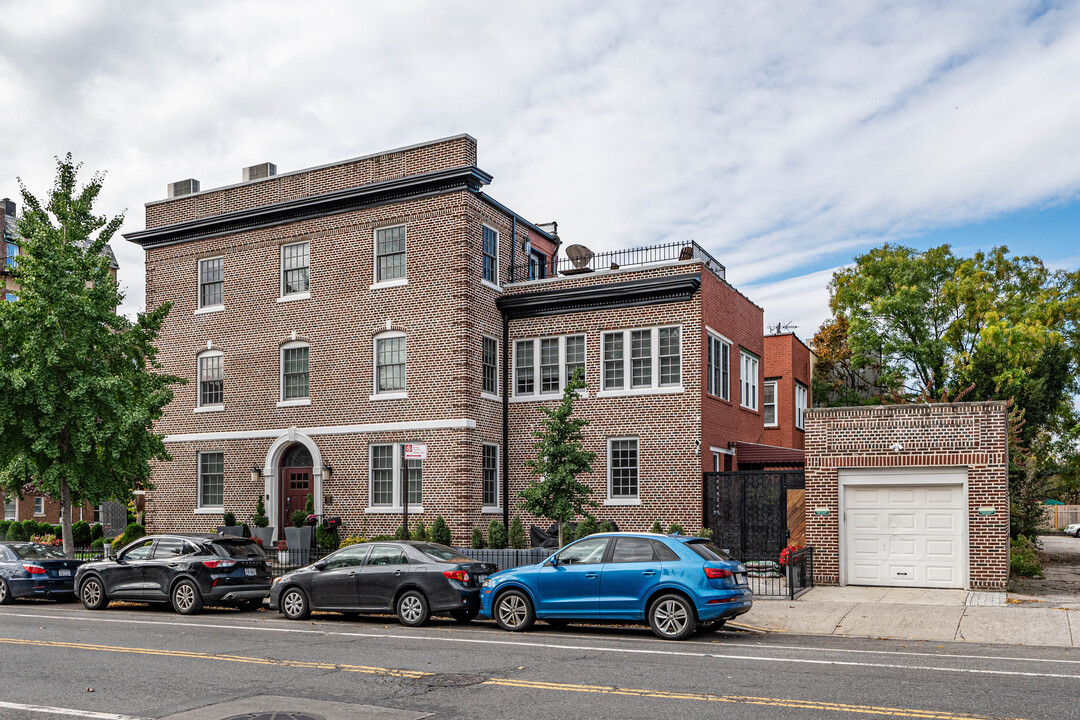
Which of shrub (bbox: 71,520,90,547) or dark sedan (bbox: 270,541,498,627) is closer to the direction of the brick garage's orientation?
the dark sedan

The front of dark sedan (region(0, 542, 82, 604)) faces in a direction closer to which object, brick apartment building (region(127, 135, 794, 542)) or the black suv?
the brick apartment building

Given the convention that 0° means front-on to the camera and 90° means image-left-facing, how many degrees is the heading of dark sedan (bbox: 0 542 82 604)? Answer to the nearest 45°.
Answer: approximately 135°

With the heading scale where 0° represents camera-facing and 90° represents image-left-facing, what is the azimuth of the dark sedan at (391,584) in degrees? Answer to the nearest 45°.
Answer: approximately 135°

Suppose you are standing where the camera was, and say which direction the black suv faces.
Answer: facing away from the viewer and to the left of the viewer

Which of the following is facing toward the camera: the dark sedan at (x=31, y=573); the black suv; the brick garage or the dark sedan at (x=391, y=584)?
the brick garage
